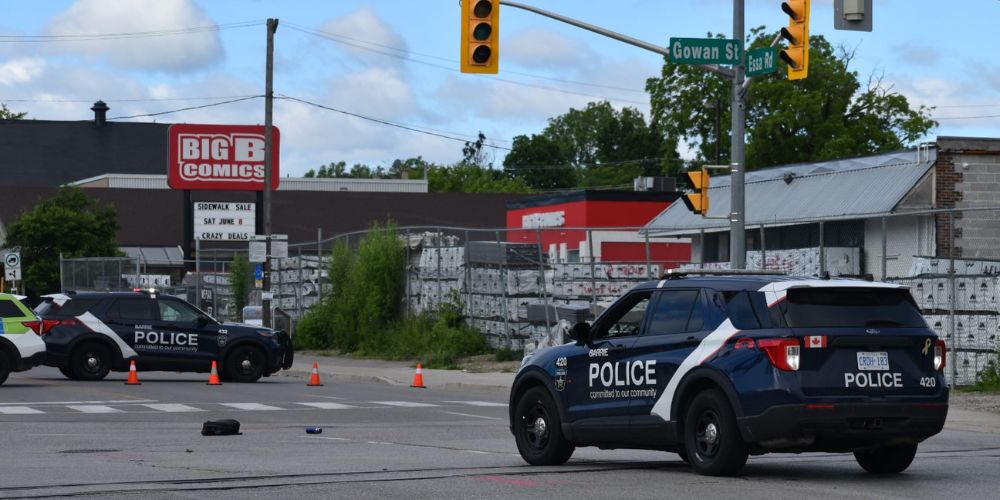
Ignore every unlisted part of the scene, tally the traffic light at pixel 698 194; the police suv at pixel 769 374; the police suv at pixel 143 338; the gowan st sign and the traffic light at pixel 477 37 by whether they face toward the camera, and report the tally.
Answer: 2

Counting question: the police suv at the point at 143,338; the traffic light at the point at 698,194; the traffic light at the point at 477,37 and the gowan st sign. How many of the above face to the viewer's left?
1

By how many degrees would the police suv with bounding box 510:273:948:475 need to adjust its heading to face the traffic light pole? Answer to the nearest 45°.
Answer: approximately 45° to its right

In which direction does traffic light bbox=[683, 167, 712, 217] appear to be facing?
to the viewer's left

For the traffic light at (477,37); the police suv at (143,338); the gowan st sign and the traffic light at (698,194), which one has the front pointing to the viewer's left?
the traffic light at (698,194)

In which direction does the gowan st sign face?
toward the camera

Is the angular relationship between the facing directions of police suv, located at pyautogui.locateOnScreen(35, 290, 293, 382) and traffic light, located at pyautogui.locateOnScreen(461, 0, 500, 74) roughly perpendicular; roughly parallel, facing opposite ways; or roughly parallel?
roughly perpendicular

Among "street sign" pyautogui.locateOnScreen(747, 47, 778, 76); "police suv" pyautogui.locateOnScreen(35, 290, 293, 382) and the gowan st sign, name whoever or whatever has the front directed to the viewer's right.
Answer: the police suv

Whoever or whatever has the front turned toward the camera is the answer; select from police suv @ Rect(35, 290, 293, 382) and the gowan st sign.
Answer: the gowan st sign

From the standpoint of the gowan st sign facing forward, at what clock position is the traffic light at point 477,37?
The traffic light is roughly at 2 o'clock from the gowan st sign.

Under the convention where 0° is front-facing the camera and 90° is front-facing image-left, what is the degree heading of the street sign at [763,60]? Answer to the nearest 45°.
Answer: approximately 45°

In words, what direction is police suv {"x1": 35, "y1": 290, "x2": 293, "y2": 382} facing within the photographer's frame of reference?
facing to the right of the viewer

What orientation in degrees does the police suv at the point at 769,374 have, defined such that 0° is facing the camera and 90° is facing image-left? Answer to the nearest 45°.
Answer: approximately 135°
